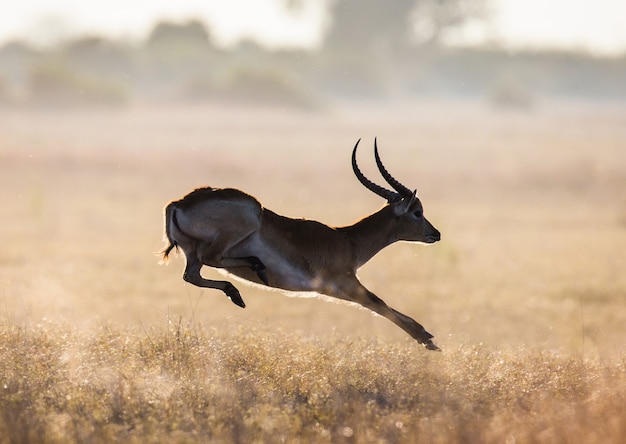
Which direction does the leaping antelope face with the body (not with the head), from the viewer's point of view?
to the viewer's right
